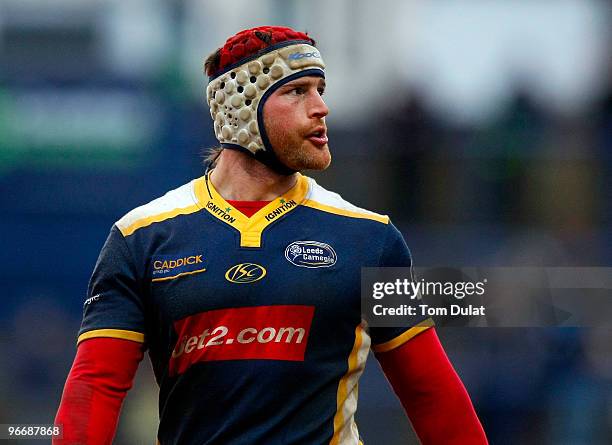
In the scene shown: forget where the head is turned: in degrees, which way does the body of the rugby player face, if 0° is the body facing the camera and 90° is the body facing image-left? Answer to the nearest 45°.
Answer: approximately 0°
